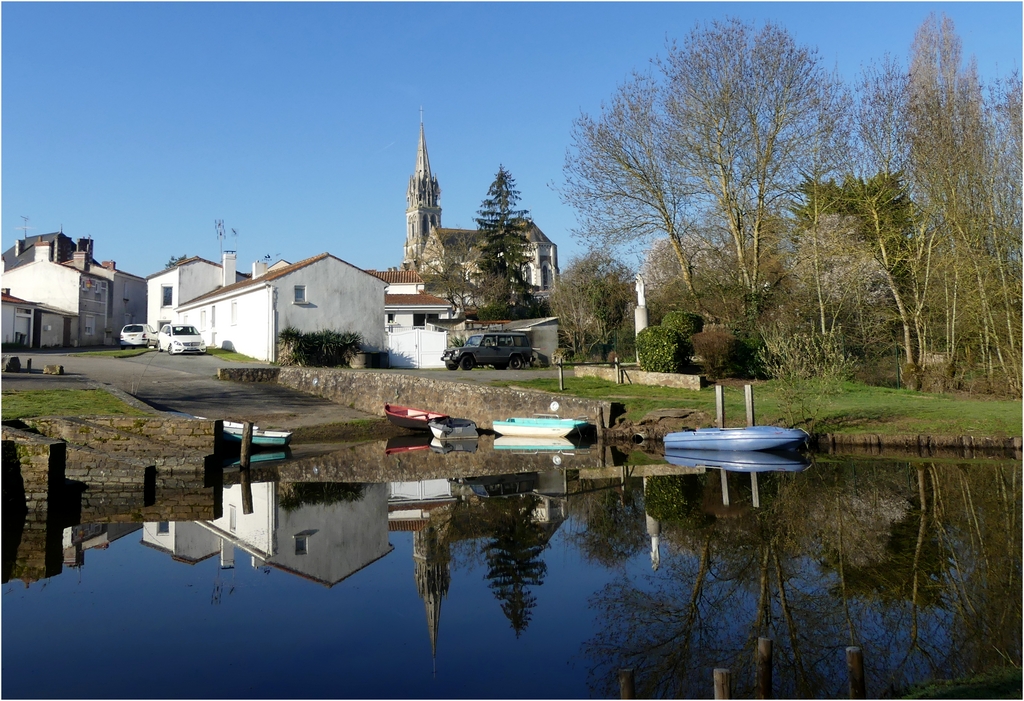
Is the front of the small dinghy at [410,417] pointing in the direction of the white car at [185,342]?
yes

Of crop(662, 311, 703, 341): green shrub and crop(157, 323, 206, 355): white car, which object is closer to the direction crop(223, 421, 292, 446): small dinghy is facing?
the white car

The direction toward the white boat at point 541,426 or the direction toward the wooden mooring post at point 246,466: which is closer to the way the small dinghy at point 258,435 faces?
the wooden mooring post

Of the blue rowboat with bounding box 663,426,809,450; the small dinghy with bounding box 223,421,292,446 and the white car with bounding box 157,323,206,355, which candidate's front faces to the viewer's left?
the small dinghy

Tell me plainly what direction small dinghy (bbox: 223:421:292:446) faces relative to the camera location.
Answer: facing to the left of the viewer

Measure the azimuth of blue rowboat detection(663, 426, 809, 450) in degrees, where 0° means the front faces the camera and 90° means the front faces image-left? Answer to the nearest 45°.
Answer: approximately 270°
